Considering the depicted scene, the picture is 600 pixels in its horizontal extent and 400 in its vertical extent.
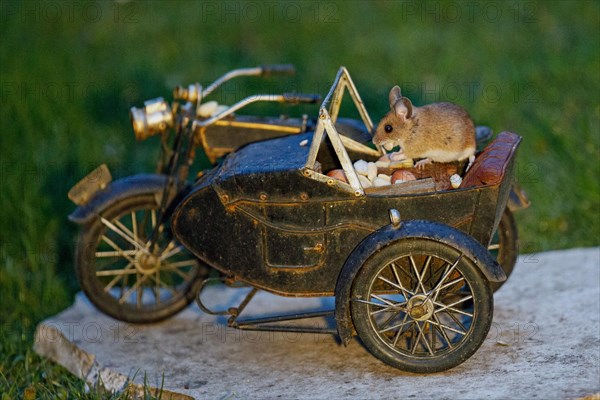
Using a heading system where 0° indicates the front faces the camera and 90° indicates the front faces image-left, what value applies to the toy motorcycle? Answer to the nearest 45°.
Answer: approximately 90°

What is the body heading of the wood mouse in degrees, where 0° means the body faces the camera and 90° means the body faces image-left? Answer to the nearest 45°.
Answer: approximately 90°
